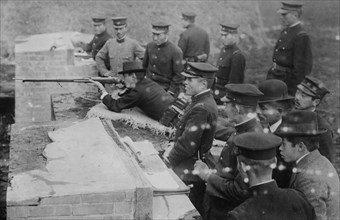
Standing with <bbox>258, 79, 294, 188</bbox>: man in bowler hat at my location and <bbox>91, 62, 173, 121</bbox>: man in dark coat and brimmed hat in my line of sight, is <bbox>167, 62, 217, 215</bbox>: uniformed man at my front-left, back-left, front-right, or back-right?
front-left

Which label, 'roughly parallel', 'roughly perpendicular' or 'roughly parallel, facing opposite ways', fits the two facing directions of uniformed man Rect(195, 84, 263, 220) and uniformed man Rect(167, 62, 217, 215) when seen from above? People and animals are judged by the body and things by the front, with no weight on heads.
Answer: roughly parallel

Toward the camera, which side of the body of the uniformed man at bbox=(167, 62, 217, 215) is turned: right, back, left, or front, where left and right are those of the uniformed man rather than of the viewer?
left

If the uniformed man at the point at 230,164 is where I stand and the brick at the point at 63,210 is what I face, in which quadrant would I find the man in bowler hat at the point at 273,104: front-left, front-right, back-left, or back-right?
back-right

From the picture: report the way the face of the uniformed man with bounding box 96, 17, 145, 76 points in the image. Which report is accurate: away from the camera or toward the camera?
toward the camera

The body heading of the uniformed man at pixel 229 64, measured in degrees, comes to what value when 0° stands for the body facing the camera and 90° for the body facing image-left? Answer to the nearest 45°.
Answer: approximately 45°

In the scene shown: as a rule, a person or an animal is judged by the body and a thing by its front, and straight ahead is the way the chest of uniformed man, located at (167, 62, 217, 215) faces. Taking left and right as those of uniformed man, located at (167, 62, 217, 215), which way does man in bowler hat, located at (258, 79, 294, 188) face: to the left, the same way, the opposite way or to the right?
the same way

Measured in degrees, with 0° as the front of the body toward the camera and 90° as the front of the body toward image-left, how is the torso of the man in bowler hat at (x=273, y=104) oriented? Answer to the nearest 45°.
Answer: approximately 90°

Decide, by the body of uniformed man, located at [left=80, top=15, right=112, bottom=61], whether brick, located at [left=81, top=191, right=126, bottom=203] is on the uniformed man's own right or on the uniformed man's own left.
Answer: on the uniformed man's own left

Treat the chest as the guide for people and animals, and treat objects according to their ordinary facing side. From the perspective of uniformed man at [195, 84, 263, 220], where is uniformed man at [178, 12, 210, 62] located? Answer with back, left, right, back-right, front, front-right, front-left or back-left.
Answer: right

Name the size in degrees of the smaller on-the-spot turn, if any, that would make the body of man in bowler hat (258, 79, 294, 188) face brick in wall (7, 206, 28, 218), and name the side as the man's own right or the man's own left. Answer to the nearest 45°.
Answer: approximately 45° to the man's own left

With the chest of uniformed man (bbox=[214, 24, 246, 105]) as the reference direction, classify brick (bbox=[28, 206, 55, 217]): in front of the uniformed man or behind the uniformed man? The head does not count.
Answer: in front

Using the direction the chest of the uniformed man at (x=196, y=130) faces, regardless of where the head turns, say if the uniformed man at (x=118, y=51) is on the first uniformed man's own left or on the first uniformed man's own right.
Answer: on the first uniformed man's own right

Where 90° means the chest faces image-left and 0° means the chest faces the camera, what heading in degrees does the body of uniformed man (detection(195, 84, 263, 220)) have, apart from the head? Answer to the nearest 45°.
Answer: approximately 90°

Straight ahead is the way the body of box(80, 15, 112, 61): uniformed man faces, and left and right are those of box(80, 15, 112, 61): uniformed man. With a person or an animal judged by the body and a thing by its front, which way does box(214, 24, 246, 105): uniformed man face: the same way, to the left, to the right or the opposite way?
the same way

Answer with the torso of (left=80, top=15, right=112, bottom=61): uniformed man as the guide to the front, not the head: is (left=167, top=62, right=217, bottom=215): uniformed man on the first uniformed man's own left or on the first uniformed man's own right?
on the first uniformed man's own left

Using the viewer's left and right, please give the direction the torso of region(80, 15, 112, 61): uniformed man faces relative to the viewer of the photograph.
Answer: facing the viewer and to the left of the viewer

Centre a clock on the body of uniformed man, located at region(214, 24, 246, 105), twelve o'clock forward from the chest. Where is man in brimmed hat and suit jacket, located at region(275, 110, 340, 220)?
man in brimmed hat and suit jacket, located at region(275, 110, 340, 220) is roughly at 10 o'clock from uniformed man, located at region(214, 24, 246, 105).
